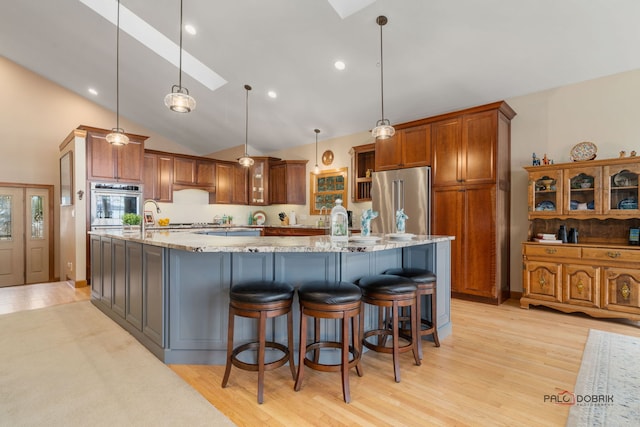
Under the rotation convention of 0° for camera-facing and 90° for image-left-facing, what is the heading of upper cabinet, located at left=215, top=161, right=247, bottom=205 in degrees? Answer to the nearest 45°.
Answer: approximately 315°

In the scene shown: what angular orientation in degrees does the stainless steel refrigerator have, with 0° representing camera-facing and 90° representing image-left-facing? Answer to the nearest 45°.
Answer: approximately 45°

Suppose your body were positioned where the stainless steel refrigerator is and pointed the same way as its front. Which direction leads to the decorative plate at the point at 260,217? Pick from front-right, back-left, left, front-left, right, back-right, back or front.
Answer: right

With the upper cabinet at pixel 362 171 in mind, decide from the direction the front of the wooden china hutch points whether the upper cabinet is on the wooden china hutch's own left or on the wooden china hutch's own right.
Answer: on the wooden china hutch's own right

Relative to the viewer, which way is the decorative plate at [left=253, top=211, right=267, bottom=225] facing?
toward the camera

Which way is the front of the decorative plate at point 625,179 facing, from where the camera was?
facing the viewer

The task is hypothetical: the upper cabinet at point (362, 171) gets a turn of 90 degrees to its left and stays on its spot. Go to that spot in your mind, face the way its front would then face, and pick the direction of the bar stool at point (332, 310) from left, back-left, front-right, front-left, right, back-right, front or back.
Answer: front-right

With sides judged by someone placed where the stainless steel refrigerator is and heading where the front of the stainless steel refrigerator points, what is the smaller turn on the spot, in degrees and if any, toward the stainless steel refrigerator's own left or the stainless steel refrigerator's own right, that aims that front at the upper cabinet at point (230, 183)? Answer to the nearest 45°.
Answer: approximately 90° to the stainless steel refrigerator's own right

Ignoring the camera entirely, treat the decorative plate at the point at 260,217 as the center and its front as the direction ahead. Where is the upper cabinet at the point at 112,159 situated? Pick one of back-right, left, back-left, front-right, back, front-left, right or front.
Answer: front-right

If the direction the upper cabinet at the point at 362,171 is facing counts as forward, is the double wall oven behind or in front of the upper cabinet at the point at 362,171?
in front

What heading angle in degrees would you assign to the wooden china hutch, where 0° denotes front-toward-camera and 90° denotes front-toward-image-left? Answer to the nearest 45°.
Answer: approximately 45°

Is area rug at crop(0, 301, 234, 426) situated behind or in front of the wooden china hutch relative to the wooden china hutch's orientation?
in front

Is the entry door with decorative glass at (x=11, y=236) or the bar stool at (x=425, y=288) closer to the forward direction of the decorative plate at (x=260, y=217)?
the bar stool

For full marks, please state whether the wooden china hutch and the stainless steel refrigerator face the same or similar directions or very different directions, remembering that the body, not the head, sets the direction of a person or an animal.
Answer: same or similar directions

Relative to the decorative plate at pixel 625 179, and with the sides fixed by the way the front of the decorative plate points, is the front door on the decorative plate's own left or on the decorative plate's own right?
on the decorative plate's own right

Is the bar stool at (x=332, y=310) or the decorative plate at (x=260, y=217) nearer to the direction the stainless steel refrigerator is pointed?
the bar stool
